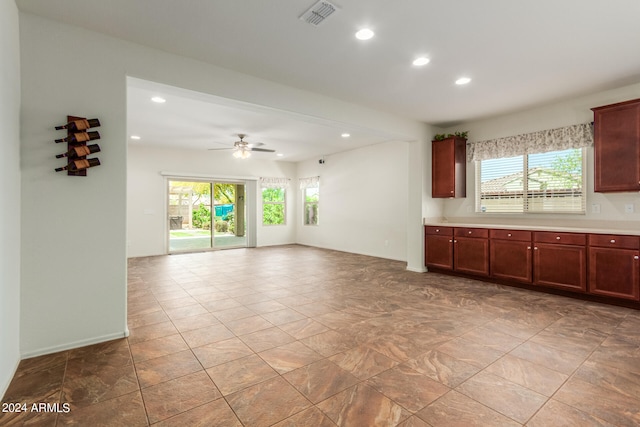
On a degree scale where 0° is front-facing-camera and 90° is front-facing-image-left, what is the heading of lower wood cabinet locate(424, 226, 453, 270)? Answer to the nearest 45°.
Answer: approximately 45°

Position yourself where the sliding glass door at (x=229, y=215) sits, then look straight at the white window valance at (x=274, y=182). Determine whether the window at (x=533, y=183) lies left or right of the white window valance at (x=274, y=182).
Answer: right

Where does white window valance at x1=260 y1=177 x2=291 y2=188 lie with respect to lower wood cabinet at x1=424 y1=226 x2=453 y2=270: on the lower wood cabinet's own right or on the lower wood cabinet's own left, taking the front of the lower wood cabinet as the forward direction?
on the lower wood cabinet's own right

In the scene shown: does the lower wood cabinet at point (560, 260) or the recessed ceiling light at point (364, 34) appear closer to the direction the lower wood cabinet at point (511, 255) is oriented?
the recessed ceiling light

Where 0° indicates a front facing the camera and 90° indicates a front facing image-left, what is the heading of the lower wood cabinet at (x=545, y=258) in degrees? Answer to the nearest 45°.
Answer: approximately 45°

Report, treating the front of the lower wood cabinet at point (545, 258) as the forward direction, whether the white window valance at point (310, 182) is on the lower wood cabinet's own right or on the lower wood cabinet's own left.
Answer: on the lower wood cabinet's own right

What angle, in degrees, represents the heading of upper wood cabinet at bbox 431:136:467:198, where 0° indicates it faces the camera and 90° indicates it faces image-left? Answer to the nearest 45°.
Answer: approximately 45°

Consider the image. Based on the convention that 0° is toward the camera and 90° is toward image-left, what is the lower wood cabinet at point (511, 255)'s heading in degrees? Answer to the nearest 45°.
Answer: approximately 45°
